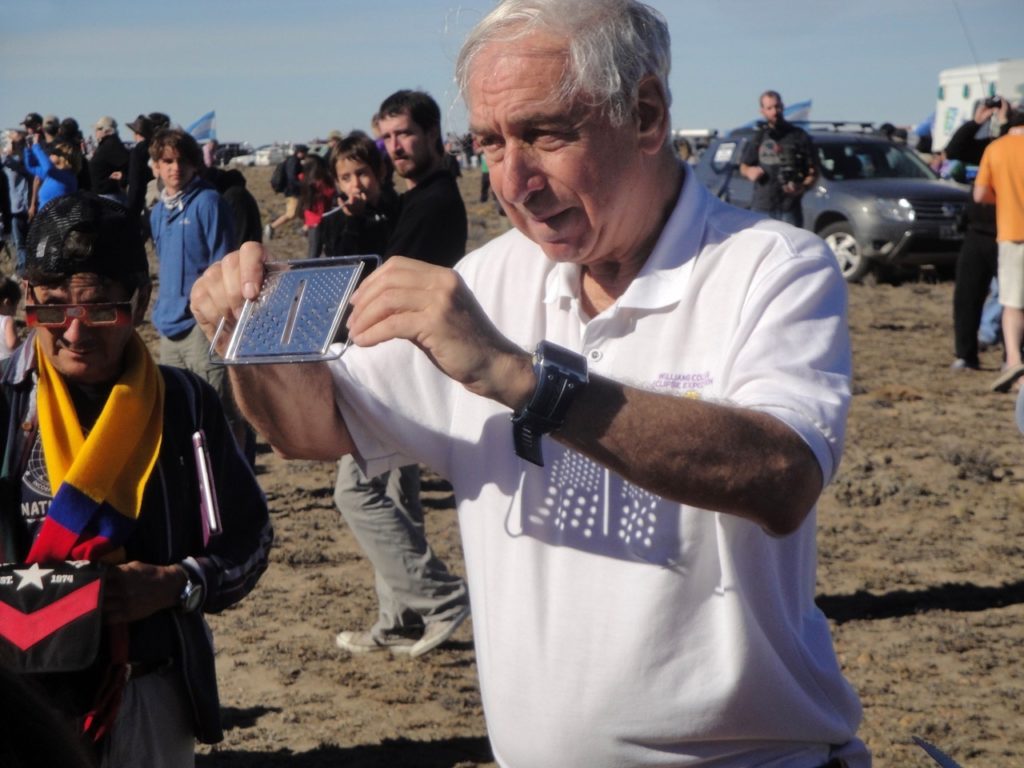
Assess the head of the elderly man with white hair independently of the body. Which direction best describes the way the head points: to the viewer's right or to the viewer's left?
to the viewer's left

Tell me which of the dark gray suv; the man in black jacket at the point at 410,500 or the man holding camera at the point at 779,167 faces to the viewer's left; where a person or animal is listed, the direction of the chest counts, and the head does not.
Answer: the man in black jacket

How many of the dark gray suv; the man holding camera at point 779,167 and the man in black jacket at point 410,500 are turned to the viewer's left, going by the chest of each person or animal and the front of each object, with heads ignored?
1

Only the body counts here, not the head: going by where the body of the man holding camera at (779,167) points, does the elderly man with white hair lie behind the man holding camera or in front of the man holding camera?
in front

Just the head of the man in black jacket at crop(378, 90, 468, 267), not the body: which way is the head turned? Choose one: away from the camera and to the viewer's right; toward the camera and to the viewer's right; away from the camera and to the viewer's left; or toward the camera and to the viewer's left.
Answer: toward the camera and to the viewer's left

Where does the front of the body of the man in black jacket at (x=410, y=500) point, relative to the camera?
to the viewer's left

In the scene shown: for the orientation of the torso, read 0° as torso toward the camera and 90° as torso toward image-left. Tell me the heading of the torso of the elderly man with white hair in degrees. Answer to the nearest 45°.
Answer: approximately 45°

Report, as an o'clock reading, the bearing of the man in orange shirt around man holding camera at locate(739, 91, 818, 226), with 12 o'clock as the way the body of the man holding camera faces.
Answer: The man in orange shirt is roughly at 11 o'clock from the man holding camera.

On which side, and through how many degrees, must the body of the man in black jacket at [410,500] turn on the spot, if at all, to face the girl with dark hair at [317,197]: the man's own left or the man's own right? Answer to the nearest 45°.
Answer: approximately 90° to the man's own right

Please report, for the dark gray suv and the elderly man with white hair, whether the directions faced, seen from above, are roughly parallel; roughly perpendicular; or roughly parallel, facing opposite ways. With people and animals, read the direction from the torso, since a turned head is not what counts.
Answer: roughly perpendicular

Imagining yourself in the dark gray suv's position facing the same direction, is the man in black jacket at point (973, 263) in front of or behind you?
in front

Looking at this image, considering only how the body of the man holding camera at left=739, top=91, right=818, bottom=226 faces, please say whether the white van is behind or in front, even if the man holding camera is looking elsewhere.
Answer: behind

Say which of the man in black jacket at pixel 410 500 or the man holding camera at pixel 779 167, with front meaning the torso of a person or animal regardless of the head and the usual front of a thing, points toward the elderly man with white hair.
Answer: the man holding camera

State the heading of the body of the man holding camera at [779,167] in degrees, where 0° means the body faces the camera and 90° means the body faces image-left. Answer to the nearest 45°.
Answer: approximately 0°
